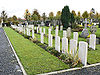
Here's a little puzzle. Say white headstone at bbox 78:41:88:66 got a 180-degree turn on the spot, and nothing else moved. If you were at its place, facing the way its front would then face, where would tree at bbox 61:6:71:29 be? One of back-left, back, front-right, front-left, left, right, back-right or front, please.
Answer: front-left

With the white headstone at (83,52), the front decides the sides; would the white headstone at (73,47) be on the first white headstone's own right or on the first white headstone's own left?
on the first white headstone's own right

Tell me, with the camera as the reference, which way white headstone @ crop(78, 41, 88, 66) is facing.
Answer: facing the viewer and to the left of the viewer
